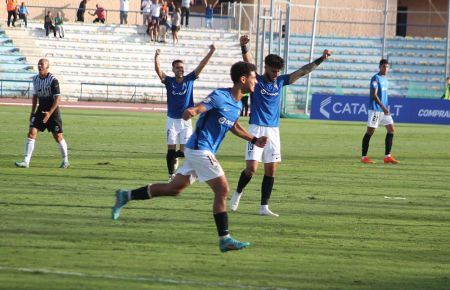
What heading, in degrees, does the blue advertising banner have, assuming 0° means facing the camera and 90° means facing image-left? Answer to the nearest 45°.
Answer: approximately 0°

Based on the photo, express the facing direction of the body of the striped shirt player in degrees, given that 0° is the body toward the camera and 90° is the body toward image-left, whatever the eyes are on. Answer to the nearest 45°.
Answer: approximately 45°

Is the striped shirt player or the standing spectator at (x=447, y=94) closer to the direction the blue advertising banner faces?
the striped shirt player

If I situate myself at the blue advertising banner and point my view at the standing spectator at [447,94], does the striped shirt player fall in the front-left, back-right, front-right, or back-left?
back-right

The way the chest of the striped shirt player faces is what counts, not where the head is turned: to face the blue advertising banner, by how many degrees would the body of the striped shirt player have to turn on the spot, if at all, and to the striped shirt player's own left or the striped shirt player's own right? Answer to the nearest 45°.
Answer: approximately 180°

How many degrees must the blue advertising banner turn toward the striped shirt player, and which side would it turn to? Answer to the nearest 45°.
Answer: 0° — it already faces them
